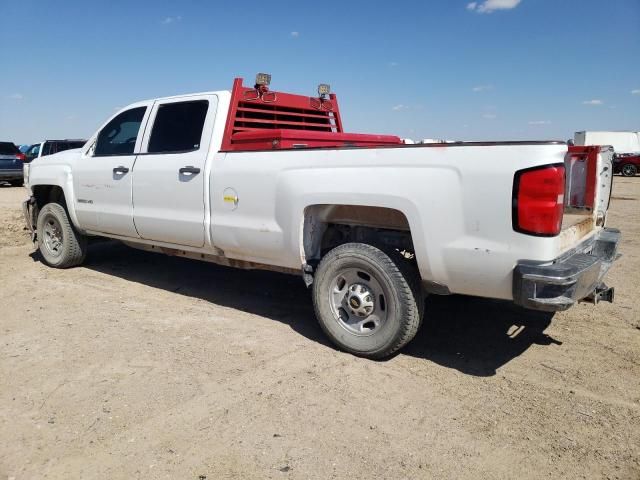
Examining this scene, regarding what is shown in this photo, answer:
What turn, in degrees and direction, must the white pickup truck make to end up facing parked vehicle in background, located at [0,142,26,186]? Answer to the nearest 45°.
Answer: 0° — it already faces it

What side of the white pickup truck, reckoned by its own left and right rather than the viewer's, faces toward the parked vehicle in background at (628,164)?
right

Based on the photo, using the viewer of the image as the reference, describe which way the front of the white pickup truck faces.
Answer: facing away from the viewer and to the left of the viewer
